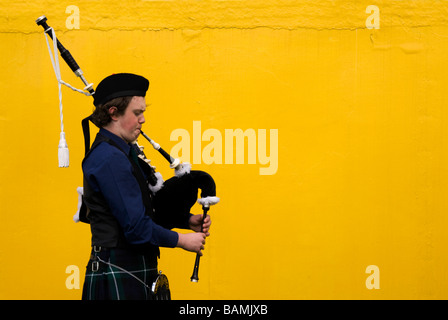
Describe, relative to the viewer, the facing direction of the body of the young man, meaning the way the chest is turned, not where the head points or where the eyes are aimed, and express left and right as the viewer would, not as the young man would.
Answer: facing to the right of the viewer

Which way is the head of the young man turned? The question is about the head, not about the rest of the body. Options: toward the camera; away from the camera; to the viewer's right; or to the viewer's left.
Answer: to the viewer's right
